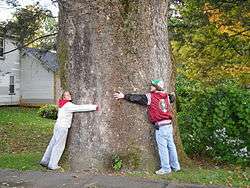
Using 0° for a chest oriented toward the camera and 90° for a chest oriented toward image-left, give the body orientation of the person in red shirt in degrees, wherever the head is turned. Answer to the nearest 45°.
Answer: approximately 135°

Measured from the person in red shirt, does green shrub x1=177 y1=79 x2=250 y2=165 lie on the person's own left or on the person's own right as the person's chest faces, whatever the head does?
on the person's own right

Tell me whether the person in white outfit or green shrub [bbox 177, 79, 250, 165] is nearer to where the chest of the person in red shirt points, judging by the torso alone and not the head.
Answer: the person in white outfit

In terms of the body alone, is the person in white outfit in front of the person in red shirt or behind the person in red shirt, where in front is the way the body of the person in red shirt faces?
in front

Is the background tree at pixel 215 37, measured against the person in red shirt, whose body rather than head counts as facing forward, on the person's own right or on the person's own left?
on the person's own right

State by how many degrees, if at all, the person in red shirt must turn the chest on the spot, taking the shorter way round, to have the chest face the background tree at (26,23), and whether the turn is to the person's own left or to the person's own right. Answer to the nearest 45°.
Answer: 0° — they already face it

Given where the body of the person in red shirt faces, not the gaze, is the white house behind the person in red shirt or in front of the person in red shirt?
in front
